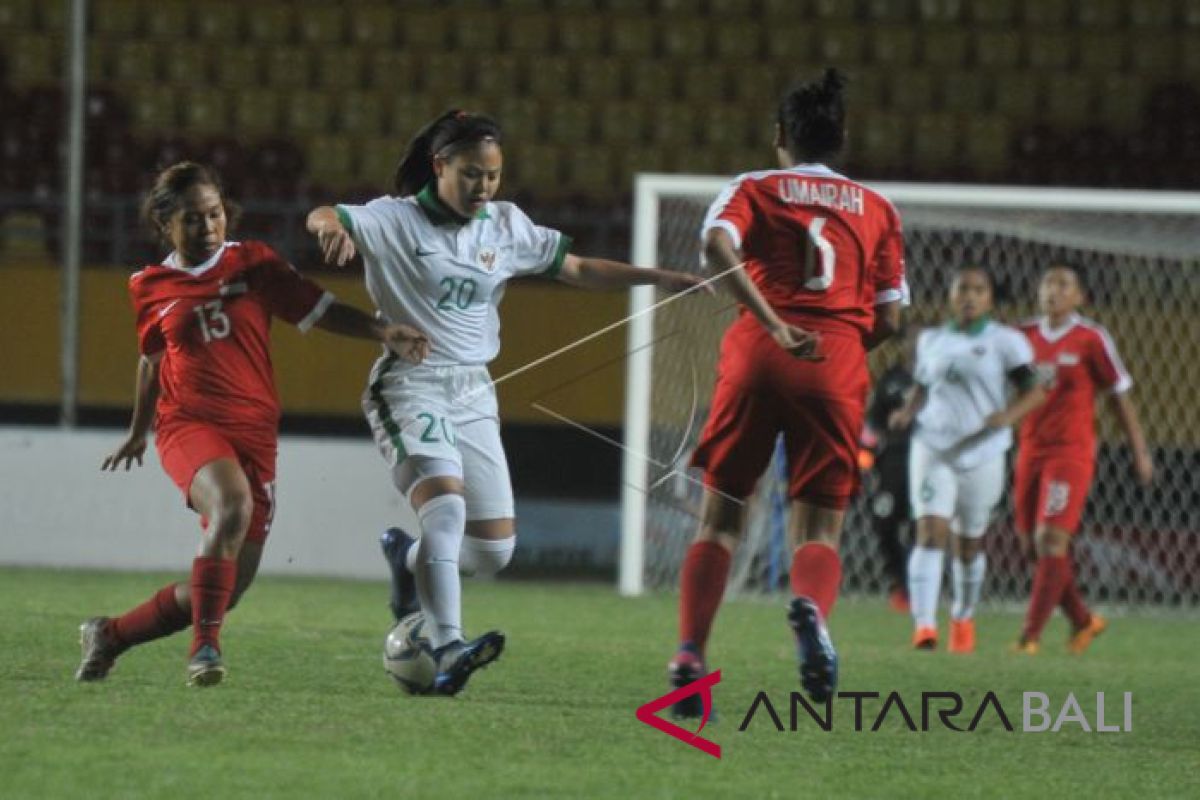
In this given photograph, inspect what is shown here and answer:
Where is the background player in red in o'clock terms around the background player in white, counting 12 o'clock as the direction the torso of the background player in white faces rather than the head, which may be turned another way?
The background player in red is roughly at 8 o'clock from the background player in white.

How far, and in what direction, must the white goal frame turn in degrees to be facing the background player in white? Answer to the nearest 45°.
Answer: approximately 45° to its left

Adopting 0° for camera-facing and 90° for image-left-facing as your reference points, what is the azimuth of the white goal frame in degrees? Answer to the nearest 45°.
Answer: approximately 0°

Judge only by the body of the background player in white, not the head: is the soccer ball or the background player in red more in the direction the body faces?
the soccer ball

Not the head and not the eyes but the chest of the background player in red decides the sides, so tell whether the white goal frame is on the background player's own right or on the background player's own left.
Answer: on the background player's own right

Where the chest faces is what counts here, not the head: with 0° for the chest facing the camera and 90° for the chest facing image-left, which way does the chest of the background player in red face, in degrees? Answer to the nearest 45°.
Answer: approximately 45°

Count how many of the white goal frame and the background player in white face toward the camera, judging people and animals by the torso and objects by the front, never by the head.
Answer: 2
